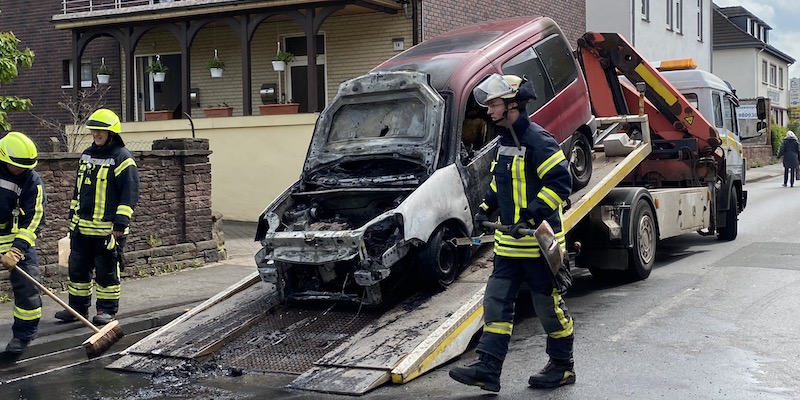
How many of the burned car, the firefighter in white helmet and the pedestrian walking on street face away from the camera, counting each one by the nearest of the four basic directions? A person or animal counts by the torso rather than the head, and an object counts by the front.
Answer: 1

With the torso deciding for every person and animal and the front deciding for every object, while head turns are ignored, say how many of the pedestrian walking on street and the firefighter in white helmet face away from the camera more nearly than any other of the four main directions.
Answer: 1

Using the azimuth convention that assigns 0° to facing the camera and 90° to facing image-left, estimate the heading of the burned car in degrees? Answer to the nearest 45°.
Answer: approximately 45°

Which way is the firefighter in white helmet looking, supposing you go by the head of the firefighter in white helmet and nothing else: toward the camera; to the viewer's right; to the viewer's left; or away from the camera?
to the viewer's left

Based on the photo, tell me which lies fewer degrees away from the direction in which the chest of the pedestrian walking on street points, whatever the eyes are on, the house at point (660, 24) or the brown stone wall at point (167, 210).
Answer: the house

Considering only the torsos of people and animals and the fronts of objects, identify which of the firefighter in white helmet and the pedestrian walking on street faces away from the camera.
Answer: the pedestrian walking on street

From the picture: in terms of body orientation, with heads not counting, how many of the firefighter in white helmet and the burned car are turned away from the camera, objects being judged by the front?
0

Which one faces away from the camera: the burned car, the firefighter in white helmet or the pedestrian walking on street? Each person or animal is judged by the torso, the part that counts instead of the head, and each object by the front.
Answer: the pedestrian walking on street

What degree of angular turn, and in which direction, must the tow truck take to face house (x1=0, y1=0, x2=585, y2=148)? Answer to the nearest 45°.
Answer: approximately 90° to its left

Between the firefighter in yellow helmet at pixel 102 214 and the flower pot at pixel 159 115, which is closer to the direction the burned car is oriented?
the firefighter in yellow helmet

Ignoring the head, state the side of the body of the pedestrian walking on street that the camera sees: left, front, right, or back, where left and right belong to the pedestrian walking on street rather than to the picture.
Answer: back

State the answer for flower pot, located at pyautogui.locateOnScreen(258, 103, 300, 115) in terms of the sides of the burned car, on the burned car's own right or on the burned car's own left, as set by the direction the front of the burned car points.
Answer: on the burned car's own right
